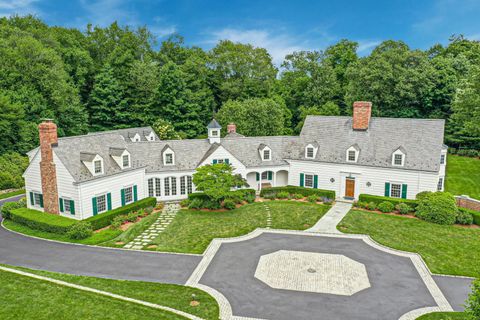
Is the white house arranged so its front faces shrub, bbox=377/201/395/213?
no

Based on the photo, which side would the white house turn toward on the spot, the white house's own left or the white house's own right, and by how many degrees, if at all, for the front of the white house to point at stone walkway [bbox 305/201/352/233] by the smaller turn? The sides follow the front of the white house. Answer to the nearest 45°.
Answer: approximately 45° to the white house's own left

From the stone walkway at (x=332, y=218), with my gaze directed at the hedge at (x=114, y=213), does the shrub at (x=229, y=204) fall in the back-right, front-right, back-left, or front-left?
front-right

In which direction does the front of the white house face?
toward the camera

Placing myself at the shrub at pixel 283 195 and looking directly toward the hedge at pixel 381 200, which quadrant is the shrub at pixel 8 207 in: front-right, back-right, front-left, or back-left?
back-right

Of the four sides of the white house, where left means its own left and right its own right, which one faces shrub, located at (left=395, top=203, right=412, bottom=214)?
left

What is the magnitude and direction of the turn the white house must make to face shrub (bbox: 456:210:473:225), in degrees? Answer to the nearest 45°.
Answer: approximately 90° to its left

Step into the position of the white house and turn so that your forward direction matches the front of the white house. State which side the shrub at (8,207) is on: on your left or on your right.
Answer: on your right

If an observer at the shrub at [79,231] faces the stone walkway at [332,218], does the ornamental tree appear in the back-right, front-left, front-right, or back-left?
front-left

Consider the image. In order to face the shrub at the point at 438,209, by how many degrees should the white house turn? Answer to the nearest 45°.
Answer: approximately 90° to its left

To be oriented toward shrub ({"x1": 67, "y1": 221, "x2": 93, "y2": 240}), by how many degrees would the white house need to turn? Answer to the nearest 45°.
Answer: approximately 45° to its right

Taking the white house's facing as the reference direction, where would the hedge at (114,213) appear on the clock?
The hedge is roughly at 2 o'clock from the white house.
